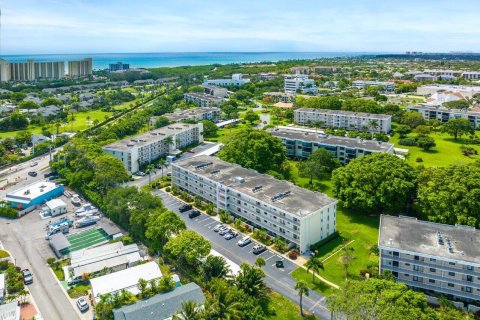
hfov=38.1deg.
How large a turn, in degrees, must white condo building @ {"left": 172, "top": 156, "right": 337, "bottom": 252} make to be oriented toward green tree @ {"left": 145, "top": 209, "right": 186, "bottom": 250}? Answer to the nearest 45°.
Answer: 0° — it already faces it

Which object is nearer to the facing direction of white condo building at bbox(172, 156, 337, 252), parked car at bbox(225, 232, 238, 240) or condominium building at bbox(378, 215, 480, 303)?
the parked car

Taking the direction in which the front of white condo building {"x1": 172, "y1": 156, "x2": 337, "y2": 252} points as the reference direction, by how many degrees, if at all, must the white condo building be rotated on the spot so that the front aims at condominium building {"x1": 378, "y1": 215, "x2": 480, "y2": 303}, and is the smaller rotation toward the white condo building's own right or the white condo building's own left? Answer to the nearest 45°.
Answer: approximately 90° to the white condo building's own left

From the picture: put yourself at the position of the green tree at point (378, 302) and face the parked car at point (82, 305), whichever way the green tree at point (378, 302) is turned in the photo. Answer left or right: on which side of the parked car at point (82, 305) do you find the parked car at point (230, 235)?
right

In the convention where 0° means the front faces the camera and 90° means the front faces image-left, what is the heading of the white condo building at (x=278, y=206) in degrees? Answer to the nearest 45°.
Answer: approximately 45°

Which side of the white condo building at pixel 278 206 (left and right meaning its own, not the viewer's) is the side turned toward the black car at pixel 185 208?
right

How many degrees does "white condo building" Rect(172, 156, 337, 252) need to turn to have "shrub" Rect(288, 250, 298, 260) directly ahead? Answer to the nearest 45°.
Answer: approximately 45° to its left
